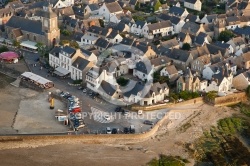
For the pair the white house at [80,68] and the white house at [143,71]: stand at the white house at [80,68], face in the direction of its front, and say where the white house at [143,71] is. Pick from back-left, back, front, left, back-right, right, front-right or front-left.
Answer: back-left

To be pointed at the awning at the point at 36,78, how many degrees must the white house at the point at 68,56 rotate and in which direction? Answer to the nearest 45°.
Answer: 0° — it already faces it

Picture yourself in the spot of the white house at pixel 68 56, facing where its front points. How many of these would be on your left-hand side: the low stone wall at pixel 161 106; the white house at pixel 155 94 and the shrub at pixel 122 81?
3

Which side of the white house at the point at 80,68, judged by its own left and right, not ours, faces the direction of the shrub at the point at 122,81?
left

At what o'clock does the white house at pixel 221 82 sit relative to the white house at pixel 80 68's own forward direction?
the white house at pixel 221 82 is roughly at 8 o'clock from the white house at pixel 80 68.

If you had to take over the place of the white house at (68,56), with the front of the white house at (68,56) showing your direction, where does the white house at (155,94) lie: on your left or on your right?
on your left

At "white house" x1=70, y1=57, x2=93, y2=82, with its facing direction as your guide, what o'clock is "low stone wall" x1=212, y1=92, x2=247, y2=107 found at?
The low stone wall is roughly at 8 o'clock from the white house.

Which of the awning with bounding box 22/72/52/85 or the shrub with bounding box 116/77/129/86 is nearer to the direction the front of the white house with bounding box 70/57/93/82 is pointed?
the awning

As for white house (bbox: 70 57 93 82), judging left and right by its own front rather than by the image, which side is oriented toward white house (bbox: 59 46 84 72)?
right

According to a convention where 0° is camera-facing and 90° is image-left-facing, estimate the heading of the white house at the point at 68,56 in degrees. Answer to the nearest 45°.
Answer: approximately 45°

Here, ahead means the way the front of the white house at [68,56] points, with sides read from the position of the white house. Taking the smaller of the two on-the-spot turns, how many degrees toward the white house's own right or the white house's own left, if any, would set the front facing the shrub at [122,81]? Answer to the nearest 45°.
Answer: approximately 90° to the white house's own left
